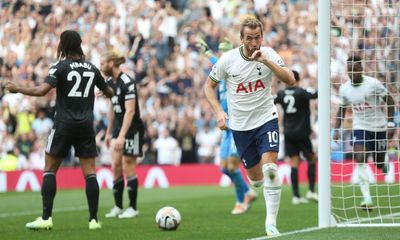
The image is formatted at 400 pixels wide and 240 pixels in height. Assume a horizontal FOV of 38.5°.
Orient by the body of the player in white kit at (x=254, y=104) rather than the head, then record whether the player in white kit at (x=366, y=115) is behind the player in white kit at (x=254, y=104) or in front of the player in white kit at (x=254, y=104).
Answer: behind

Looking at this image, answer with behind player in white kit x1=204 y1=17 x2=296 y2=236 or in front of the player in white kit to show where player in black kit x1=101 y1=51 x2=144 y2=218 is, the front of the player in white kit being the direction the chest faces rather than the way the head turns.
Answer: behind

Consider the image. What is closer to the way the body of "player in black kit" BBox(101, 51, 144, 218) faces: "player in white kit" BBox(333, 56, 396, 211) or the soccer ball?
the soccer ball

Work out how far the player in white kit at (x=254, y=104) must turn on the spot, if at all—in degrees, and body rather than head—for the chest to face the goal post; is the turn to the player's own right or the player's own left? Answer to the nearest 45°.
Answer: approximately 135° to the player's own left

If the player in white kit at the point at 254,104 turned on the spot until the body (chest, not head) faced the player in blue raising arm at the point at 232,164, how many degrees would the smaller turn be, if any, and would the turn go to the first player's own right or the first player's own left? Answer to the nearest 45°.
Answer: approximately 180°

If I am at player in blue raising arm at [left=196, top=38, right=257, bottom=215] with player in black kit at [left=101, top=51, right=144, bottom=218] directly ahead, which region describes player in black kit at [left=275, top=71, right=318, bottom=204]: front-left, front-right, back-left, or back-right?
back-right

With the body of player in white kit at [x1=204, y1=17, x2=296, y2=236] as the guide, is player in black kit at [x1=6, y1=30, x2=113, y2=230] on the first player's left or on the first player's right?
on the first player's right
